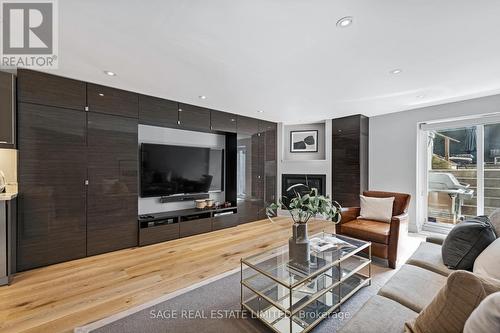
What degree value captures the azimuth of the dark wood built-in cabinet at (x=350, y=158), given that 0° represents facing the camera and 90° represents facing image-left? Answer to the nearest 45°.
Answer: approximately 45°

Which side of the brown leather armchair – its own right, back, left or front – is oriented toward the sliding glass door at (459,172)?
back

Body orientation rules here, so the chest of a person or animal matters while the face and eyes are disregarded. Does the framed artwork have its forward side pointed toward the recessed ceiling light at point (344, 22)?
yes

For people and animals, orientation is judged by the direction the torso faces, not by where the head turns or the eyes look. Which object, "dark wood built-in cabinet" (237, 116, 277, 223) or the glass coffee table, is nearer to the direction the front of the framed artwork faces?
the glass coffee table

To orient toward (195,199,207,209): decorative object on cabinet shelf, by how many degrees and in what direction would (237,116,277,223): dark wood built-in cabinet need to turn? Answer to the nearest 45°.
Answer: approximately 90° to its right

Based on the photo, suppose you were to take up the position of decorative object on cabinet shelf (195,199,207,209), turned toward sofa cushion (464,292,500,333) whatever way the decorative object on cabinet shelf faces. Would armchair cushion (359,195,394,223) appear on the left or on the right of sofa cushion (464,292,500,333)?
left
